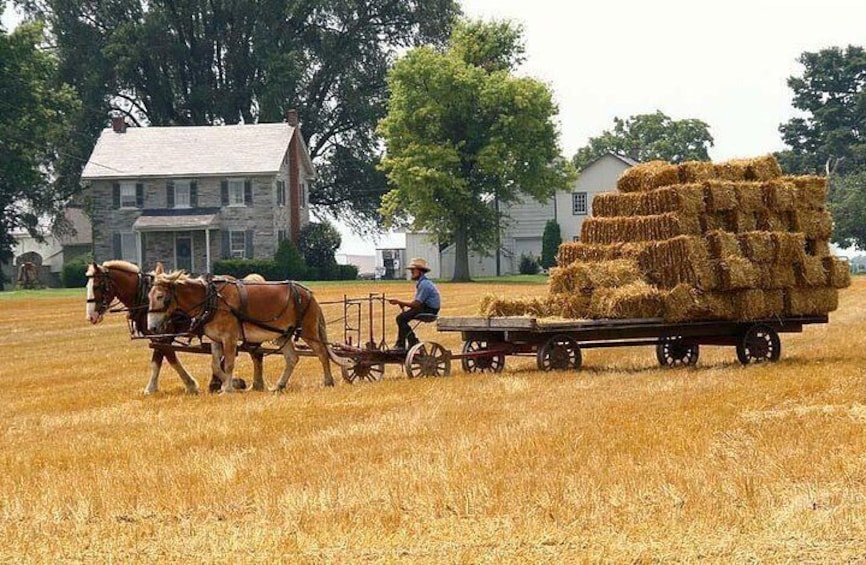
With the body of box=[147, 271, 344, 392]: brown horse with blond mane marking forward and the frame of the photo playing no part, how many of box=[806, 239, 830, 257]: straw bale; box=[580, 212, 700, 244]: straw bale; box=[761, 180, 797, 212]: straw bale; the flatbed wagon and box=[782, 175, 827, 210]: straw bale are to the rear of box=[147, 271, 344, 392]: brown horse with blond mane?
5

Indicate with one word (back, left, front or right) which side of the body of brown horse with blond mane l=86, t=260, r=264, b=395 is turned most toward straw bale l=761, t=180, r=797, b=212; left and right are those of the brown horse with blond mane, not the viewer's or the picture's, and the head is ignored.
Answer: back

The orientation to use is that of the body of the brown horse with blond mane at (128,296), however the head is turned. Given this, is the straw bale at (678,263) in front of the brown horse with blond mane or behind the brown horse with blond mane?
behind

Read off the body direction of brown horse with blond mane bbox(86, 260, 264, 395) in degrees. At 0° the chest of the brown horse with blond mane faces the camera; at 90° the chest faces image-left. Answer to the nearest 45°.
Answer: approximately 90°

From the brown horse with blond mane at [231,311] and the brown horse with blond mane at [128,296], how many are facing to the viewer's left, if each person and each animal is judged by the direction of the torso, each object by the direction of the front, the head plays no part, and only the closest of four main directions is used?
2

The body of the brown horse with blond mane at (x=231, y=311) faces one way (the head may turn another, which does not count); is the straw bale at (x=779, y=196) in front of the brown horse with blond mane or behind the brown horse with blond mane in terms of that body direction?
behind

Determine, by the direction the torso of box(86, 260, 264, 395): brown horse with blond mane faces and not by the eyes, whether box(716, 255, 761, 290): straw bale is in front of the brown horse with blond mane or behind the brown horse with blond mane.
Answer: behind

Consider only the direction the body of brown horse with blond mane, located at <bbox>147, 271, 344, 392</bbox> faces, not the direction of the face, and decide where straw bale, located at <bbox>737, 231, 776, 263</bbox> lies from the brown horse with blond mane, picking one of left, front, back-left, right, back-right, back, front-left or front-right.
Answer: back

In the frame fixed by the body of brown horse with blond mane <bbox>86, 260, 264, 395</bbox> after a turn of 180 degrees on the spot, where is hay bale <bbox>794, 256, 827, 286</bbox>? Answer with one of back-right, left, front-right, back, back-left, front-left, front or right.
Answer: front

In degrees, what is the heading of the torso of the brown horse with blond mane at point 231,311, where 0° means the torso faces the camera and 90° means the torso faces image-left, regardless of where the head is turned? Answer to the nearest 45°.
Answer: approximately 90°

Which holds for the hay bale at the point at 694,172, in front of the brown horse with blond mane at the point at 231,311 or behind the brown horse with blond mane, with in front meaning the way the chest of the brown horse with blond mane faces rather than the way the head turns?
behind

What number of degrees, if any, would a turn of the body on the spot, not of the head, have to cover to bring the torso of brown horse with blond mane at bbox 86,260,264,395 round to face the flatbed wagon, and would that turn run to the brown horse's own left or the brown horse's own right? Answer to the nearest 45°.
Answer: approximately 180°

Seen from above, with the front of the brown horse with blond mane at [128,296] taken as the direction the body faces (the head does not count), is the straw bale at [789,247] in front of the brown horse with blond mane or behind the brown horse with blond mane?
behind

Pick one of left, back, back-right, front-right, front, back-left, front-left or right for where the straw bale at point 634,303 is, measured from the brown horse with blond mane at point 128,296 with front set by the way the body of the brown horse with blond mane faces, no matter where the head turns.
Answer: back

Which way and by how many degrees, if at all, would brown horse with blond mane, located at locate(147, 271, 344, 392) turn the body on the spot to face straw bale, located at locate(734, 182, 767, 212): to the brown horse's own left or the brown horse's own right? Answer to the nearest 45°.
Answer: approximately 180°
